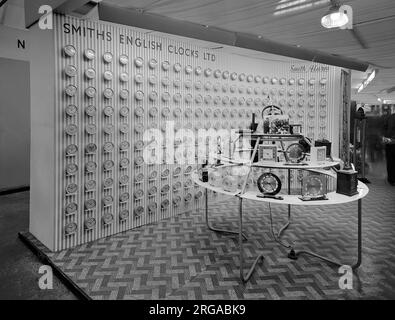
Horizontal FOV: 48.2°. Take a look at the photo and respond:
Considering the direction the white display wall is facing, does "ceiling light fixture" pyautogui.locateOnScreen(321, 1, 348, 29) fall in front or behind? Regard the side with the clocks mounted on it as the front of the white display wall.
in front

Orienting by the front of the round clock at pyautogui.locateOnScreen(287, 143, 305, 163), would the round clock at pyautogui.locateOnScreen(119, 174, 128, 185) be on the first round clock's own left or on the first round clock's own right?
on the first round clock's own right

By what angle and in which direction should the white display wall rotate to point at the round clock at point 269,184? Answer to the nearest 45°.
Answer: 0° — it already faces it

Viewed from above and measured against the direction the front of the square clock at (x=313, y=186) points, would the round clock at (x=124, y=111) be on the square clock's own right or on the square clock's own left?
on the square clock's own right

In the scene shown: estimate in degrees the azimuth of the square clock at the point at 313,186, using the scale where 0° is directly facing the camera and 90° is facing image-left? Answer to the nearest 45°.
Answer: approximately 0°

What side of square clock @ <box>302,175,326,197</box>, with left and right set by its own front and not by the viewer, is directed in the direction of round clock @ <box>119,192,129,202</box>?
right

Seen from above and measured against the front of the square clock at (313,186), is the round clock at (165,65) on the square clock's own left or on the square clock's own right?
on the square clock's own right
